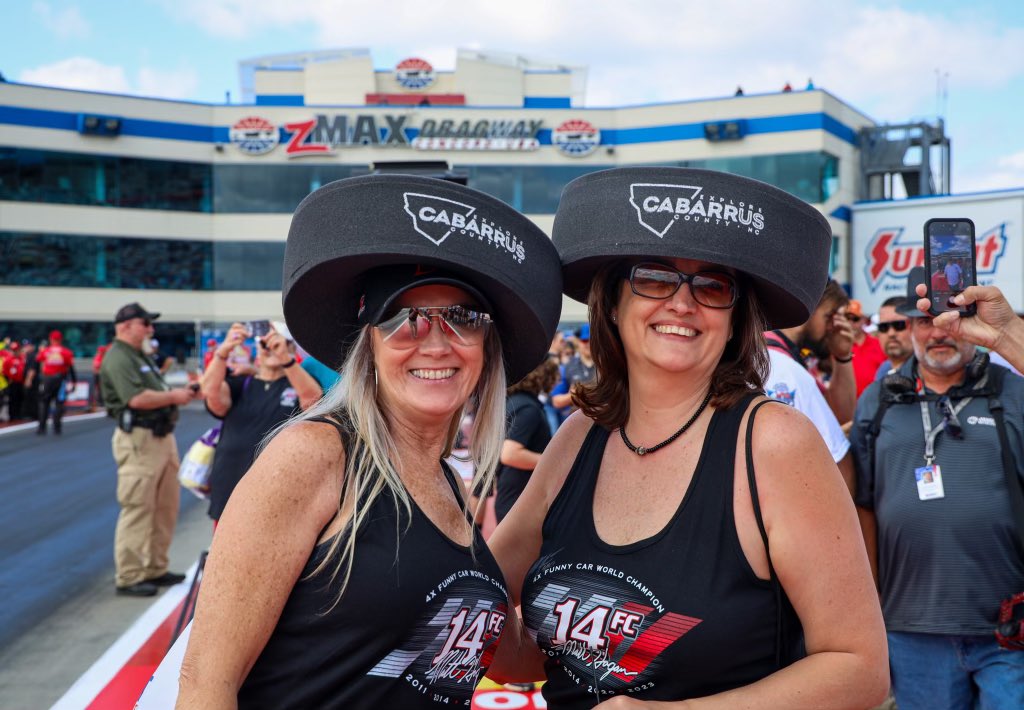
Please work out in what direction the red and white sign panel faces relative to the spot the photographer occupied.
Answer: facing the viewer

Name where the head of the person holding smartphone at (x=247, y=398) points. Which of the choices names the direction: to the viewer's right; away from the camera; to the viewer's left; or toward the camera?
toward the camera

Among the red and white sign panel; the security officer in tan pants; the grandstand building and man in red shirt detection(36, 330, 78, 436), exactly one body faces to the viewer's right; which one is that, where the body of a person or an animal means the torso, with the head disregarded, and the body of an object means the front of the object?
the security officer in tan pants

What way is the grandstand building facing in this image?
toward the camera

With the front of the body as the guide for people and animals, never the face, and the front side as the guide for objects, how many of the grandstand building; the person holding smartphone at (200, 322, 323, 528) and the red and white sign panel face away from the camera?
0

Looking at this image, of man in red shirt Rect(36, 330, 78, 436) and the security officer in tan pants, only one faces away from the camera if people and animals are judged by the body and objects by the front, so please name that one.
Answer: the man in red shirt

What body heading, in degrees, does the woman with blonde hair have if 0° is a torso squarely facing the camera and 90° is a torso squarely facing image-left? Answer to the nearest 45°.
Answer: approximately 315°

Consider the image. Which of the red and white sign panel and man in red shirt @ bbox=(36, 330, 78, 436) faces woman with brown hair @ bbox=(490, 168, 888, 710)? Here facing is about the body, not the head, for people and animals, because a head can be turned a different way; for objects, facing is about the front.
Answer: the red and white sign panel

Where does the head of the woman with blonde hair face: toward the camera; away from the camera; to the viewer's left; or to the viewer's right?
toward the camera

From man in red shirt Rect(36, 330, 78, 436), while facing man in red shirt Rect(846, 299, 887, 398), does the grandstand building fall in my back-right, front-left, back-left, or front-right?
back-left

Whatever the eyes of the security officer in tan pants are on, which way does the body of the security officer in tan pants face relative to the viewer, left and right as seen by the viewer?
facing to the right of the viewer

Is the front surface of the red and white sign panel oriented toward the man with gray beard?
yes

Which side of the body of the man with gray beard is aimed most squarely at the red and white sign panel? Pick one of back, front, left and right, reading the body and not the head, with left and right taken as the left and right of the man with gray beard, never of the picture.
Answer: back

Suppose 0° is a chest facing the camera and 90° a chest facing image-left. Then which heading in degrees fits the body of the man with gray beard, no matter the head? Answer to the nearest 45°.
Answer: approximately 0°

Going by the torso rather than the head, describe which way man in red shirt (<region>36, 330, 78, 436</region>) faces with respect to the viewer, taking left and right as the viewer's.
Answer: facing away from the viewer

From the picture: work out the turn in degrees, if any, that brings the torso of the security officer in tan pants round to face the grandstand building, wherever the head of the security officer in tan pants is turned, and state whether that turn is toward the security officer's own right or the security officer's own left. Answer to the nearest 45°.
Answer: approximately 90° to the security officer's own left

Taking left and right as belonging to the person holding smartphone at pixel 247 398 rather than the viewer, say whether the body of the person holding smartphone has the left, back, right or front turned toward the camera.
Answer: front

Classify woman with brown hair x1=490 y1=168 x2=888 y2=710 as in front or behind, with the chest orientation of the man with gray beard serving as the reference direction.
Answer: in front

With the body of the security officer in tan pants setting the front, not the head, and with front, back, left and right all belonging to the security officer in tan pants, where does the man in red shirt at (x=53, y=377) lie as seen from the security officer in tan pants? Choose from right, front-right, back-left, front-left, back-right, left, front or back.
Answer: left

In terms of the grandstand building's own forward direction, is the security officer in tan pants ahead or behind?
ahead

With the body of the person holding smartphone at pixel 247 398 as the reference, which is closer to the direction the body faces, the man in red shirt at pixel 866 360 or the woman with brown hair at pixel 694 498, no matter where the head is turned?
the woman with brown hair
